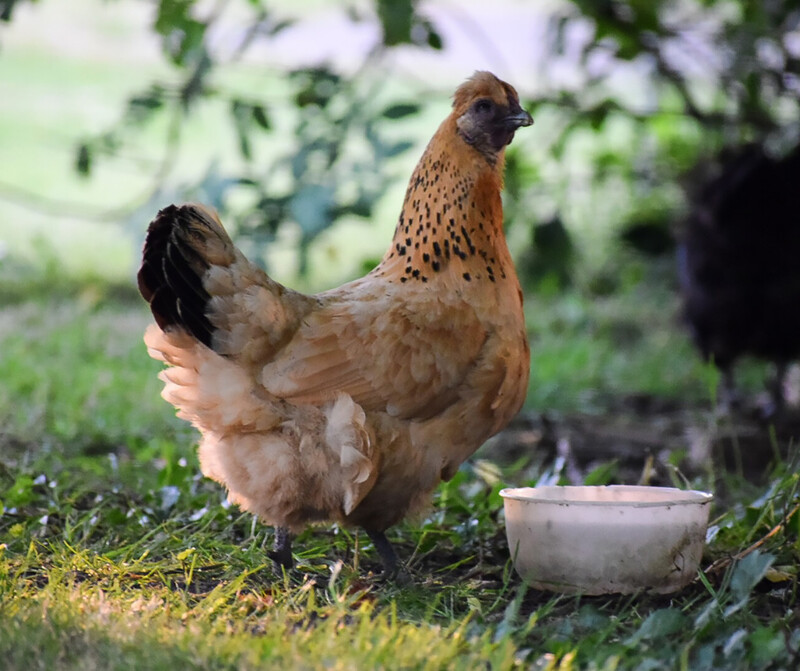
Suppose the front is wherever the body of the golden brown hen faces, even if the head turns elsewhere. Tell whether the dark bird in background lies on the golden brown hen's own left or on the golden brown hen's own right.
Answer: on the golden brown hen's own left

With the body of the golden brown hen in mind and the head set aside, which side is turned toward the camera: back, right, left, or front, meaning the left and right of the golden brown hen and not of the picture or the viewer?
right
